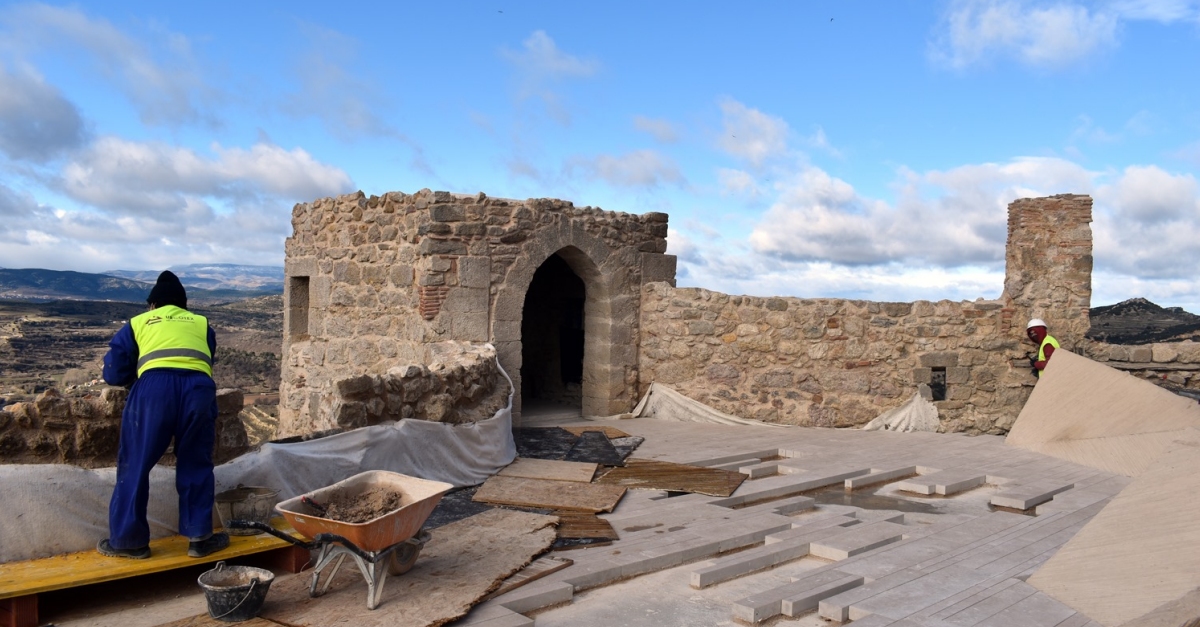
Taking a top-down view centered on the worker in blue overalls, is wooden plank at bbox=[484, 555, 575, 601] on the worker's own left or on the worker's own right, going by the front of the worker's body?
on the worker's own right

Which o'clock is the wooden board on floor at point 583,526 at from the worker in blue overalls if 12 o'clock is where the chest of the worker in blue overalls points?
The wooden board on floor is roughly at 3 o'clock from the worker in blue overalls.

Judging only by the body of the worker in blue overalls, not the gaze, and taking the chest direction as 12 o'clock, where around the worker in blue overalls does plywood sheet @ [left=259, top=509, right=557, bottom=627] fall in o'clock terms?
The plywood sheet is roughly at 4 o'clock from the worker in blue overalls.

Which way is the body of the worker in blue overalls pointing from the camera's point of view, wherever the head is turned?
away from the camera

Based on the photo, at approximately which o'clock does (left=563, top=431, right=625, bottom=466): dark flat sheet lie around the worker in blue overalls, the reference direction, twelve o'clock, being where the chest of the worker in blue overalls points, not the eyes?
The dark flat sheet is roughly at 2 o'clock from the worker in blue overalls.

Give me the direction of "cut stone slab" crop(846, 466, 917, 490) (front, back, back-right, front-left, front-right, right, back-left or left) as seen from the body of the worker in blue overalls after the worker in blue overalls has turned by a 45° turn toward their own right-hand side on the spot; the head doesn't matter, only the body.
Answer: front-right

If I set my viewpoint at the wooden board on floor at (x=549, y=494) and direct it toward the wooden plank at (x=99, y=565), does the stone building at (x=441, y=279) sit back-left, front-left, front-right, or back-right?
back-right

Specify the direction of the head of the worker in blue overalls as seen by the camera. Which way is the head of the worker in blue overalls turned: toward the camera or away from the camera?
away from the camera

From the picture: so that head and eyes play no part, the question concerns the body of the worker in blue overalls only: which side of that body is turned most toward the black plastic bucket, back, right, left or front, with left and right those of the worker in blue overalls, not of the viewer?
back

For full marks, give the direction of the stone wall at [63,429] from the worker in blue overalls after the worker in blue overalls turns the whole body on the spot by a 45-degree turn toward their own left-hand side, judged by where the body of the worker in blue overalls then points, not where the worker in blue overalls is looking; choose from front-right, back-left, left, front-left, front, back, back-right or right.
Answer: front

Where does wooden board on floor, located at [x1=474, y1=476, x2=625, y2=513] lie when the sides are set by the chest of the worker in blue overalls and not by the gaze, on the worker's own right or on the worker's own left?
on the worker's own right

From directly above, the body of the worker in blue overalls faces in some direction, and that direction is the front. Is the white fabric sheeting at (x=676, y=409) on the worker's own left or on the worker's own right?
on the worker's own right

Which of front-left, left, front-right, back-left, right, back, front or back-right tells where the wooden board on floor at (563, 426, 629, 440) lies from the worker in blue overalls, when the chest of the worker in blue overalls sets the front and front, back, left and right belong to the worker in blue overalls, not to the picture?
front-right
